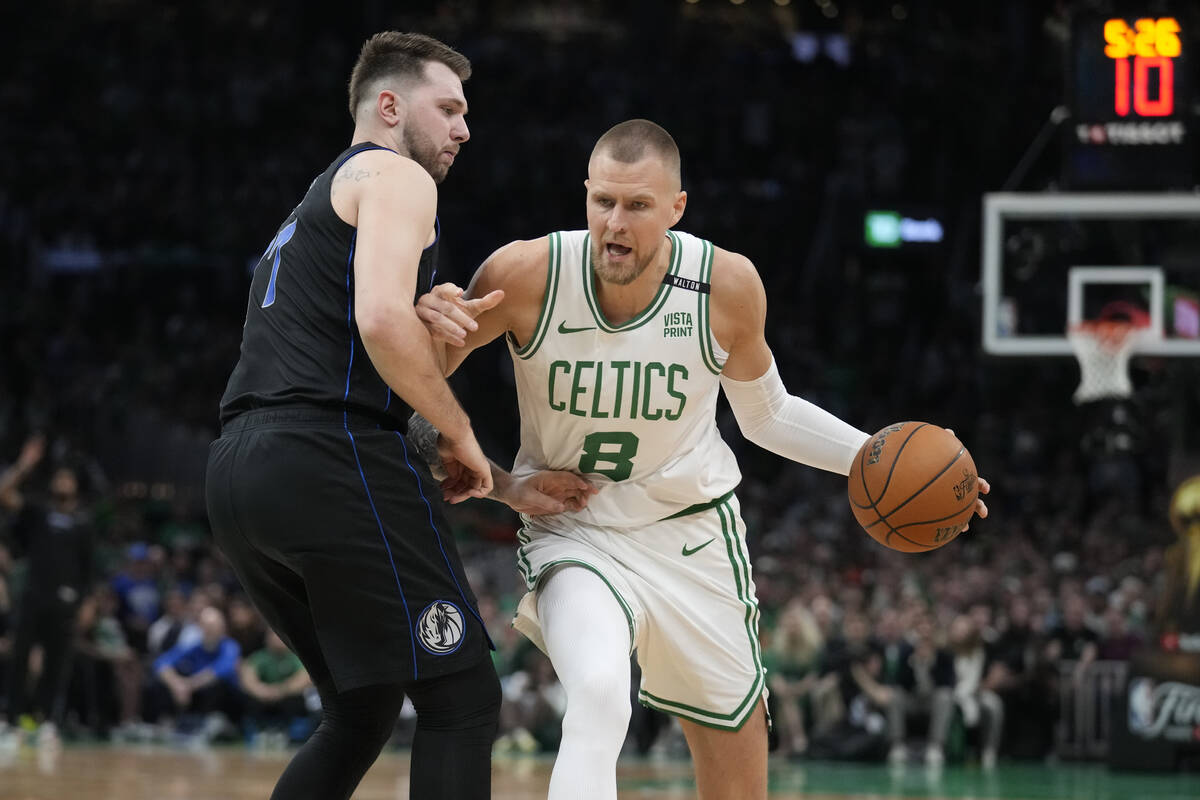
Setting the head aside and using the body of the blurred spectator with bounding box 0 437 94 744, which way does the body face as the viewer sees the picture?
toward the camera

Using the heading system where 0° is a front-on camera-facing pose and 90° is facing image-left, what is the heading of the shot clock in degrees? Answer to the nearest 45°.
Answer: approximately 0°

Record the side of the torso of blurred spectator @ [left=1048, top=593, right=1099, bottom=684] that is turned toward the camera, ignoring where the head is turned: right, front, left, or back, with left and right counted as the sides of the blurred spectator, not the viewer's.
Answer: front

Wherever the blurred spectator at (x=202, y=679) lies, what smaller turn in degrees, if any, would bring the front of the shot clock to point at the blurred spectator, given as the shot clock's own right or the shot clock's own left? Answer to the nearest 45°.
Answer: approximately 90° to the shot clock's own right

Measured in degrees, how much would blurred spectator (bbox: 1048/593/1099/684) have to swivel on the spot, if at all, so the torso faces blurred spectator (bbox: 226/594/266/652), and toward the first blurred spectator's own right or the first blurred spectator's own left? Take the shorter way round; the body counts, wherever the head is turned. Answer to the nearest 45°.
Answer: approximately 90° to the first blurred spectator's own right

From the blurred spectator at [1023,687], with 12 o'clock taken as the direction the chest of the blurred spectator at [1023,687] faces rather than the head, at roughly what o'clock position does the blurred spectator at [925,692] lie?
the blurred spectator at [925,692] is roughly at 2 o'clock from the blurred spectator at [1023,687].

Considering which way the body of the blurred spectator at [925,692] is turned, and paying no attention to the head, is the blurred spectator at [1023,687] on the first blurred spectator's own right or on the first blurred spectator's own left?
on the first blurred spectator's own left

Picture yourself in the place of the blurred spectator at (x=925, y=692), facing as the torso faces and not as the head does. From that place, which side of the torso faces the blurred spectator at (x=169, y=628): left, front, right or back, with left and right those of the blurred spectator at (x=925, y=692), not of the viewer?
right

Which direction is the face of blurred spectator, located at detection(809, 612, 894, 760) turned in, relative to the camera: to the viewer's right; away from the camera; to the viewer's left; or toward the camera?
toward the camera

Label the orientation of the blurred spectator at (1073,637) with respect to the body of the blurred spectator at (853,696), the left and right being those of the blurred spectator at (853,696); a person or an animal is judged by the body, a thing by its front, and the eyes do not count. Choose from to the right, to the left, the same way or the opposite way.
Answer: the same way

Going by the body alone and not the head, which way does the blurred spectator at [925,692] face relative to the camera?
toward the camera

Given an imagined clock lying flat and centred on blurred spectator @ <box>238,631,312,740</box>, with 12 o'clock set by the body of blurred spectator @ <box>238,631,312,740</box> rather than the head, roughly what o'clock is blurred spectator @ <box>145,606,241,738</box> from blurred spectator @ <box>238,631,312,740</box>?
blurred spectator @ <box>145,606,241,738</box> is roughly at 4 o'clock from blurred spectator @ <box>238,631,312,740</box>.

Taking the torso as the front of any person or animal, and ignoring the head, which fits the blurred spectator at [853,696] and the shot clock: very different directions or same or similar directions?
same or similar directions
